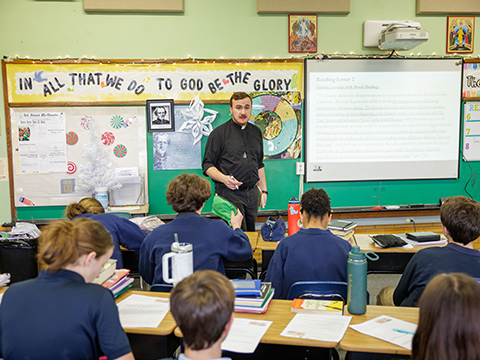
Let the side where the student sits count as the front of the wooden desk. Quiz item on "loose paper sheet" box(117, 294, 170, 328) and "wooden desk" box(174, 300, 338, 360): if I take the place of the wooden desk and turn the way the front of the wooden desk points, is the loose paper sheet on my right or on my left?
on my right

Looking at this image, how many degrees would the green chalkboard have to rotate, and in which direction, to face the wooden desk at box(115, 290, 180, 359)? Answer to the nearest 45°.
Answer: approximately 45° to its right

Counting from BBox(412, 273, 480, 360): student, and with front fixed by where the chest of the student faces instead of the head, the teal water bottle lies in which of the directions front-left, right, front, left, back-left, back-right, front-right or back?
front-left

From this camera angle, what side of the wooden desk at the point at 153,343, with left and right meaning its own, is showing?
front

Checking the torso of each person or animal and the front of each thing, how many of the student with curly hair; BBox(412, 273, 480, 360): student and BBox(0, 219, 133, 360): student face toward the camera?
0

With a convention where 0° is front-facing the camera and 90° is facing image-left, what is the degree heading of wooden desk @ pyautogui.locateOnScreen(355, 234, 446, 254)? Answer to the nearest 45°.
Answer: approximately 0°

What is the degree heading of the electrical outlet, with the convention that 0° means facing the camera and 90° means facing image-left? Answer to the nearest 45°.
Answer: approximately 0°

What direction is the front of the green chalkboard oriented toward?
toward the camera

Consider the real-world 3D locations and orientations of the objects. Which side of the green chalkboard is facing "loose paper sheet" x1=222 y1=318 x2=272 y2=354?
front

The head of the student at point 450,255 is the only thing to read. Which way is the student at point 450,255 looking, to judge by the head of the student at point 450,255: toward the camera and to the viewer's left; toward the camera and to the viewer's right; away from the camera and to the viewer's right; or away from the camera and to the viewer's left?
away from the camera and to the viewer's left

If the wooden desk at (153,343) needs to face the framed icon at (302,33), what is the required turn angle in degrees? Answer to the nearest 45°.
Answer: approximately 135° to its left

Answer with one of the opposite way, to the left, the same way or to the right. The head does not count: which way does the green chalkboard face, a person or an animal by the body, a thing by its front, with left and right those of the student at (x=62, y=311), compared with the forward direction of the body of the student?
the opposite way

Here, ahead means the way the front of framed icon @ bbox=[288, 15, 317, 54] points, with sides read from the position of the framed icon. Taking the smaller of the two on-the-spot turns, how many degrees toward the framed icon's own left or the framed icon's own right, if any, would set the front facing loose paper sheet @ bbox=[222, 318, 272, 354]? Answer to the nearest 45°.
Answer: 0° — it already faces it

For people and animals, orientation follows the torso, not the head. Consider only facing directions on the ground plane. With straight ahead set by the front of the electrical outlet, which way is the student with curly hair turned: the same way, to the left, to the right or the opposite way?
the opposite way

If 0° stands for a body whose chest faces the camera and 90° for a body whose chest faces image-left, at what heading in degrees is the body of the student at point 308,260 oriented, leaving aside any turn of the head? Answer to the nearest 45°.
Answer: approximately 180°

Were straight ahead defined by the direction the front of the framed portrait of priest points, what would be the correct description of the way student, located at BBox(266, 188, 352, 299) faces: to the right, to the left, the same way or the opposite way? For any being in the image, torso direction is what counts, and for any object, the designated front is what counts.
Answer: the opposite way

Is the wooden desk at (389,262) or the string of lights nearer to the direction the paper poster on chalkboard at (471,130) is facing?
the wooden desk
